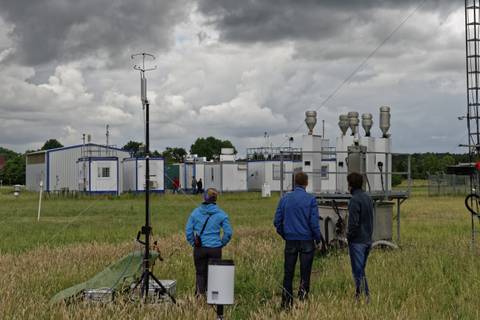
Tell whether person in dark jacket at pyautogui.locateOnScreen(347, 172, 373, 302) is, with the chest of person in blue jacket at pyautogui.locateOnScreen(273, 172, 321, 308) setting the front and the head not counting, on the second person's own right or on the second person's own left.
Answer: on the second person's own right

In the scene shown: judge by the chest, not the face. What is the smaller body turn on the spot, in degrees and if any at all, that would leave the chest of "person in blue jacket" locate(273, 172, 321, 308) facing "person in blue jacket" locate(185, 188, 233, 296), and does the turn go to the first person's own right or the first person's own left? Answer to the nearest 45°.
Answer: approximately 90° to the first person's own left

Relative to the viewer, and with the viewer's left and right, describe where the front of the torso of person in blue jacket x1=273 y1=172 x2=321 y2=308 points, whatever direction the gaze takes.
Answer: facing away from the viewer

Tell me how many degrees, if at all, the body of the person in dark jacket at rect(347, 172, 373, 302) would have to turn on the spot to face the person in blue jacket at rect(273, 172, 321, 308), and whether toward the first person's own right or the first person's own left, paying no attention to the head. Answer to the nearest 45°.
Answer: approximately 90° to the first person's own left

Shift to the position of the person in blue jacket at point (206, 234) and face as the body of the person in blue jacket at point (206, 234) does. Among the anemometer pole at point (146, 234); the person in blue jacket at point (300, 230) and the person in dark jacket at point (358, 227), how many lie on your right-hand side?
2

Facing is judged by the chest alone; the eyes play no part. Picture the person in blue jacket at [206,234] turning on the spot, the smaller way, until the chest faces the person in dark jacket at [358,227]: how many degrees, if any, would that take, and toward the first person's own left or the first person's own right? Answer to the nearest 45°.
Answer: approximately 90° to the first person's own right

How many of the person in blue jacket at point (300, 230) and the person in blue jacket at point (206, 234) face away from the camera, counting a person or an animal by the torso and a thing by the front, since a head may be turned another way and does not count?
2

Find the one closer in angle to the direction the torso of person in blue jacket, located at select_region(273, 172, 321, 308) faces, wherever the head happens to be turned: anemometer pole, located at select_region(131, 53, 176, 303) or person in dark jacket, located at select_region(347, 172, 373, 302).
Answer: the person in dark jacket

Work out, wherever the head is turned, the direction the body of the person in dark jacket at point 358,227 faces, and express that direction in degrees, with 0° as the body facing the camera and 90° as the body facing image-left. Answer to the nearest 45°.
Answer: approximately 135°

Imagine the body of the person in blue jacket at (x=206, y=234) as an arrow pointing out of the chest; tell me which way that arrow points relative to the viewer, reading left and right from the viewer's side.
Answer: facing away from the viewer
